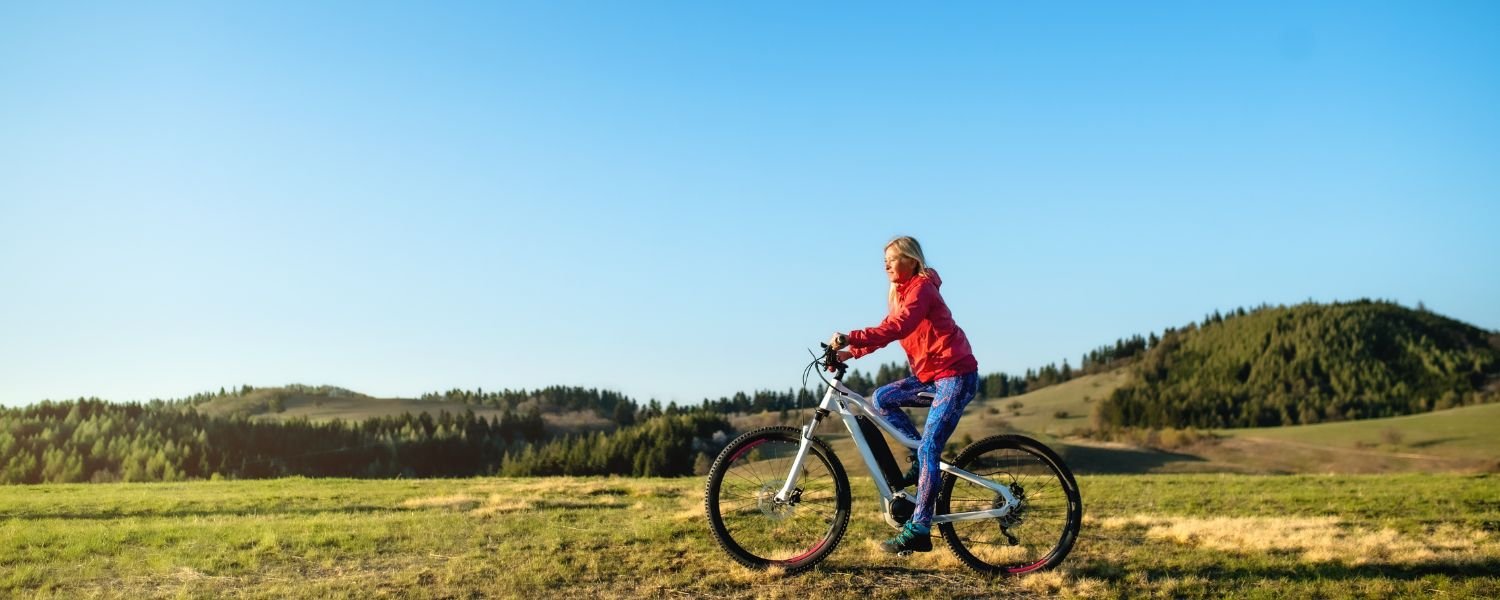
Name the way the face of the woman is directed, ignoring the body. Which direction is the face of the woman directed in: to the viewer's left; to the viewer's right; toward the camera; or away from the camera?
to the viewer's left

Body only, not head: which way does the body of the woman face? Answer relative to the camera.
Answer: to the viewer's left

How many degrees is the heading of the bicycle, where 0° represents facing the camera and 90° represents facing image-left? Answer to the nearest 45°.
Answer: approximately 90°
